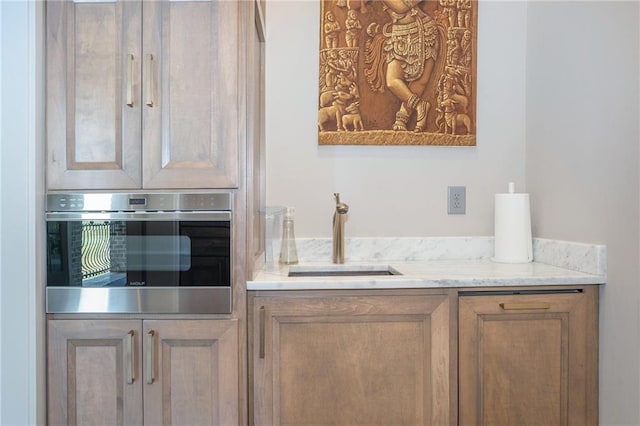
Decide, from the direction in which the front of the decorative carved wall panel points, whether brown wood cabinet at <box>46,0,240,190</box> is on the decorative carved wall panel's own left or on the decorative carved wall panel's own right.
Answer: on the decorative carved wall panel's own right

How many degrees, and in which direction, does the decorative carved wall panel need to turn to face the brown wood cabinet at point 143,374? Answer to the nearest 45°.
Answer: approximately 45° to its right

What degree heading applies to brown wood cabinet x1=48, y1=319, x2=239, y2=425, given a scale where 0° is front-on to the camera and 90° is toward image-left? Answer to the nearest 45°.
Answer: approximately 0°
